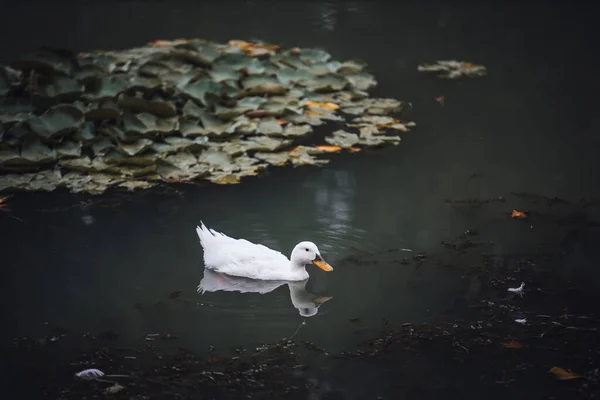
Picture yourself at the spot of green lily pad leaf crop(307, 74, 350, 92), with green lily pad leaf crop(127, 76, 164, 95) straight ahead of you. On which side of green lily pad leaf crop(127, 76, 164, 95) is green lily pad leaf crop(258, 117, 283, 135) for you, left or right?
left

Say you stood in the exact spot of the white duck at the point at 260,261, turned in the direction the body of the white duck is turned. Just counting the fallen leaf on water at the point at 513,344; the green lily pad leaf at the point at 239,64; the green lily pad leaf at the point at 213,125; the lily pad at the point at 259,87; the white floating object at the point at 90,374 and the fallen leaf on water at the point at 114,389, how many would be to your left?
3

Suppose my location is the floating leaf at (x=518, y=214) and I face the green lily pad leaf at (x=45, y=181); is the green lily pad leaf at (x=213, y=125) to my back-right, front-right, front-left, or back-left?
front-right

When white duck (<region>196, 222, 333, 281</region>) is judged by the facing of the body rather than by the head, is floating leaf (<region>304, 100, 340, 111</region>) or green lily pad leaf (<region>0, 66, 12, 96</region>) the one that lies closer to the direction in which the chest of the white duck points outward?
the floating leaf

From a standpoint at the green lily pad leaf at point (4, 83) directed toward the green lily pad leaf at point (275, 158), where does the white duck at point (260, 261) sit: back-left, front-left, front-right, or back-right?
front-right

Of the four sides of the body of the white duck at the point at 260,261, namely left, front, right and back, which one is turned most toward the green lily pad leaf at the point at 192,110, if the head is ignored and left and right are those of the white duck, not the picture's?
left

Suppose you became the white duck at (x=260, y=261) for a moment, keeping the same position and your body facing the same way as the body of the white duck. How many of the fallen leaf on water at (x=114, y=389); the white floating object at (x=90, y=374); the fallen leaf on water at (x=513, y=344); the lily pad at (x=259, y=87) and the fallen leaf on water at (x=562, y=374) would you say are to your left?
1

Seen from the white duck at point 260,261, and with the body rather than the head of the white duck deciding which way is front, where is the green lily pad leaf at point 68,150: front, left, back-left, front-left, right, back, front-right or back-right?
back-left

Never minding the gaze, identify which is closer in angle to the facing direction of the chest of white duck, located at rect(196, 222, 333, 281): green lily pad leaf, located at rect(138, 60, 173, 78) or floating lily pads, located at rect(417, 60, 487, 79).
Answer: the floating lily pads

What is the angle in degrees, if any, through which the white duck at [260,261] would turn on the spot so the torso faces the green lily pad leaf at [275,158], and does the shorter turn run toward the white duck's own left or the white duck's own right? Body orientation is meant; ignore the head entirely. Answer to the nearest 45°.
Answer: approximately 90° to the white duck's own left

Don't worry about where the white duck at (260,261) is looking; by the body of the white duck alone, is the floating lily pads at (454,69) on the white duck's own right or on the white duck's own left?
on the white duck's own left

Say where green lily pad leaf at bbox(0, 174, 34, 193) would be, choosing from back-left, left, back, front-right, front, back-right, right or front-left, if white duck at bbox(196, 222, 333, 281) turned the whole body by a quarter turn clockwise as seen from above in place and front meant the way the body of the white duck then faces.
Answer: back-right

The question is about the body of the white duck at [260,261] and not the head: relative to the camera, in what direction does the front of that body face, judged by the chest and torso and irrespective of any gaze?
to the viewer's right

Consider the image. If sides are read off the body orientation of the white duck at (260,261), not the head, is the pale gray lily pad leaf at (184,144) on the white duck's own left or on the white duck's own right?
on the white duck's own left

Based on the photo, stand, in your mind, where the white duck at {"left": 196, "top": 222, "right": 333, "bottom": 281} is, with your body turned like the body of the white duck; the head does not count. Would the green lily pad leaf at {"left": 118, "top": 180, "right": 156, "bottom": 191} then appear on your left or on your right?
on your left

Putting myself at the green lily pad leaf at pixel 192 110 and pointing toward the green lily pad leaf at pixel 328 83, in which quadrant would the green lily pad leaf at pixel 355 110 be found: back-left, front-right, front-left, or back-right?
front-right

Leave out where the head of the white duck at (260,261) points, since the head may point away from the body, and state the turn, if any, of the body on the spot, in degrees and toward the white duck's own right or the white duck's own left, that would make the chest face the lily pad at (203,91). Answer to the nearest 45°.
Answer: approximately 90° to the white duck's own left

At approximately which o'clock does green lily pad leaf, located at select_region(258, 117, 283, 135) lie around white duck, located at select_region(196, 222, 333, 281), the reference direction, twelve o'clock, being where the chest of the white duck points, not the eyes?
The green lily pad leaf is roughly at 9 o'clock from the white duck.

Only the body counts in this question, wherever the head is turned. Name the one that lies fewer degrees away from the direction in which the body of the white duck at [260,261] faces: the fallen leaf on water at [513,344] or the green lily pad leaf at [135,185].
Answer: the fallen leaf on water
